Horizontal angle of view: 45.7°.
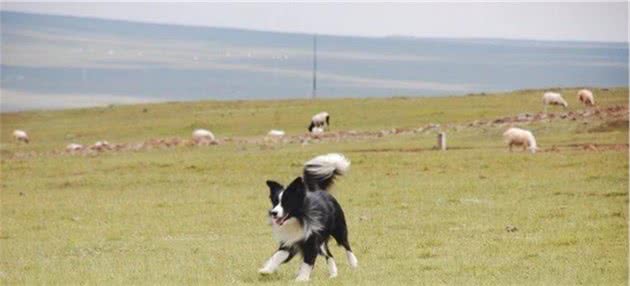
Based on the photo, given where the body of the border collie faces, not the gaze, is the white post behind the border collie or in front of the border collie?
behind

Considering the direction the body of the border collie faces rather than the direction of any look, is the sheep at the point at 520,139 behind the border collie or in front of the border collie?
behind

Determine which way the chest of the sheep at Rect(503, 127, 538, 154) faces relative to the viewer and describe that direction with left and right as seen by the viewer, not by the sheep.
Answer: facing to the right of the viewer

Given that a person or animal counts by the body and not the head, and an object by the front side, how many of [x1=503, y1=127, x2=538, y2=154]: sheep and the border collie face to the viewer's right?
1

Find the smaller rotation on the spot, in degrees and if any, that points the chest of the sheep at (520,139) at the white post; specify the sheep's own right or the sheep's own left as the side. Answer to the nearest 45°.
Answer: approximately 180°

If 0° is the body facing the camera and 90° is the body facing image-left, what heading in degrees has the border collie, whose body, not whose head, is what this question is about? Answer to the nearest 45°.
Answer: approximately 45°

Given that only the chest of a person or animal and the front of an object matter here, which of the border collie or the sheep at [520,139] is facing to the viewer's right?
the sheep

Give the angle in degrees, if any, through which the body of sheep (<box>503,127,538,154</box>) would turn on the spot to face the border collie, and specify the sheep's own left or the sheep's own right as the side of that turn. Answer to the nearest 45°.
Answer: approximately 90° to the sheep's own right
